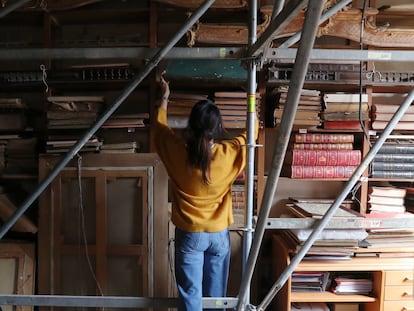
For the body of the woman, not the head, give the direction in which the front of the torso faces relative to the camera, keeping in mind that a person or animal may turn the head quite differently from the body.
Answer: away from the camera

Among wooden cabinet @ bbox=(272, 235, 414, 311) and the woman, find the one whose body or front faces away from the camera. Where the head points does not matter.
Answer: the woman

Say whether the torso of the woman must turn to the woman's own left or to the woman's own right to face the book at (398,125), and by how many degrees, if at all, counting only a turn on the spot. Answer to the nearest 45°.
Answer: approximately 45° to the woman's own right

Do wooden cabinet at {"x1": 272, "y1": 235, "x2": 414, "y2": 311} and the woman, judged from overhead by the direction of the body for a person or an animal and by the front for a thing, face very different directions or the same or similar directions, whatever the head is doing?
very different directions

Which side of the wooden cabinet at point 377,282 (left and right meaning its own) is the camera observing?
front

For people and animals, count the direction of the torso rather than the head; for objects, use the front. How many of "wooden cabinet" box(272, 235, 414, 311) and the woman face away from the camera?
1

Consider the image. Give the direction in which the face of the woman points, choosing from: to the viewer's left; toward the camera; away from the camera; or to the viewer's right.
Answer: away from the camera
